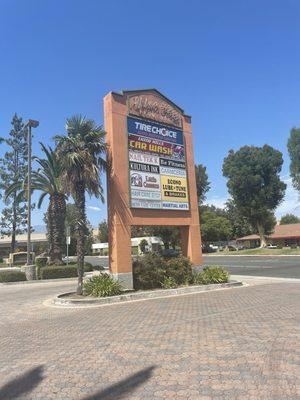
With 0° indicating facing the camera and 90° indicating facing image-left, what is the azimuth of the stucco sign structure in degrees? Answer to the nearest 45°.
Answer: approximately 315°

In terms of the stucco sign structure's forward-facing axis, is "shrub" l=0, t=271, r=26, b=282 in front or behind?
behind

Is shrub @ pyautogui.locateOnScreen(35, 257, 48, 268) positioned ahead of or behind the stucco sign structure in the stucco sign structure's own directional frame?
behind

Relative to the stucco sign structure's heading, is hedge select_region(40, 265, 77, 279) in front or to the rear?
to the rear
